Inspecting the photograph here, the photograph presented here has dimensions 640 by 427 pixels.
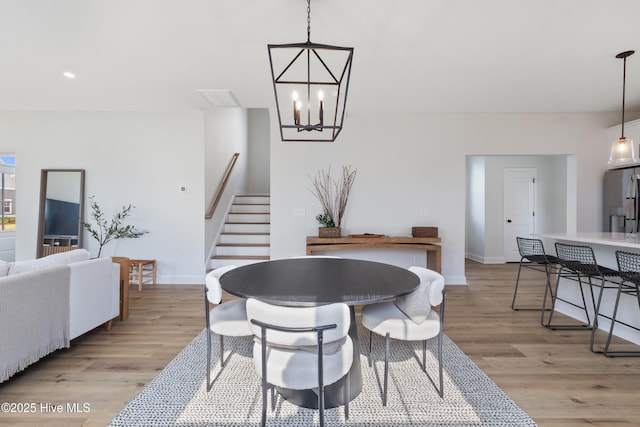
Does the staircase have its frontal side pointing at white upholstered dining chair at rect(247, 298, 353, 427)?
yes

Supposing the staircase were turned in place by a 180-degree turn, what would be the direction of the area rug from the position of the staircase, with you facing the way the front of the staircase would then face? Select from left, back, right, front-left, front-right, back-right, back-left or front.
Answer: back

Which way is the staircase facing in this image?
toward the camera

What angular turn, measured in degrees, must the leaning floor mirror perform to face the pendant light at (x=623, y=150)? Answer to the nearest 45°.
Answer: approximately 90° to its left

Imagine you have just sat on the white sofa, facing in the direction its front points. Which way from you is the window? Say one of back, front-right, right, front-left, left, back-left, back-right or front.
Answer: front-right

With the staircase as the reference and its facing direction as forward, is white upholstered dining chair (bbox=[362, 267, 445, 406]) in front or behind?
in front

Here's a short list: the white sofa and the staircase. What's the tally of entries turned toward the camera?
1

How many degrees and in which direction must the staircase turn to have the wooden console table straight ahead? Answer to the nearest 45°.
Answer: approximately 45° to its left

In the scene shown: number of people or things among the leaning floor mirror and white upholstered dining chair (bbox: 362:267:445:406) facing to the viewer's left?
1

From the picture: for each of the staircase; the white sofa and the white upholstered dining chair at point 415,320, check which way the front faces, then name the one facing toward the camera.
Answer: the staircase

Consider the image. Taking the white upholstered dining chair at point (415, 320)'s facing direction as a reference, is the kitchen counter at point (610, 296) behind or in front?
behind
